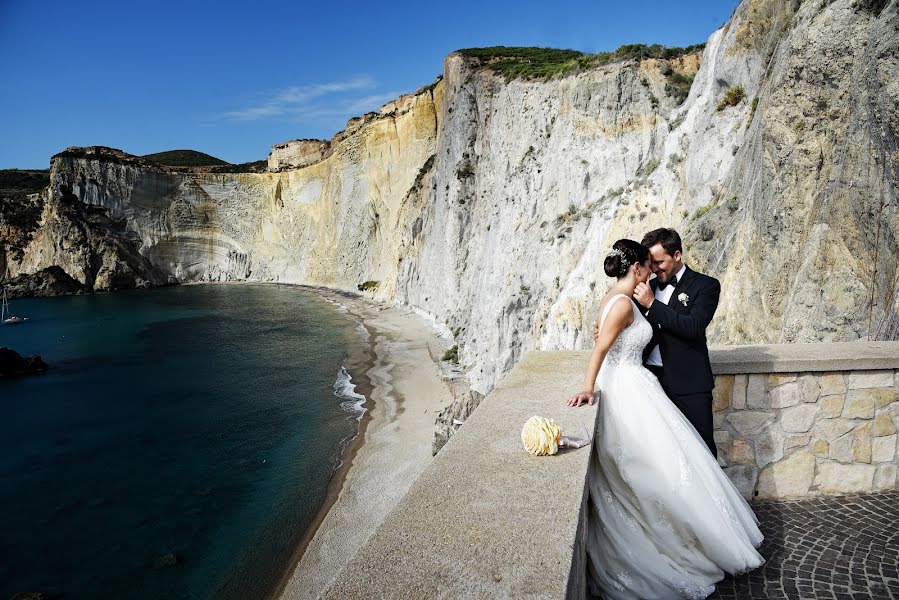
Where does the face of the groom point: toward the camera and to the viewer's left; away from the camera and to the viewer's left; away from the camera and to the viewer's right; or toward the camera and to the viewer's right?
toward the camera and to the viewer's left

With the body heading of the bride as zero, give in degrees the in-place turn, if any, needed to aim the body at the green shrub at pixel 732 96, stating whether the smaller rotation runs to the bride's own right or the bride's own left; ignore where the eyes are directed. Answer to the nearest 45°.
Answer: approximately 90° to the bride's own left

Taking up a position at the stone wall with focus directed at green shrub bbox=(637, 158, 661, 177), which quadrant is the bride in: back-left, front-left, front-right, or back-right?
back-left

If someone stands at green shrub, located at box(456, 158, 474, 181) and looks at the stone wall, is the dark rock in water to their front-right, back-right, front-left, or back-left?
front-right

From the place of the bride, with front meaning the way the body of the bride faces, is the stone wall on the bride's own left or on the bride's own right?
on the bride's own left

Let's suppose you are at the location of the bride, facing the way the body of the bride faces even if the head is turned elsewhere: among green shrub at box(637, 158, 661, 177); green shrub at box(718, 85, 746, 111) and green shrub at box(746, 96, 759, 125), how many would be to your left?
3

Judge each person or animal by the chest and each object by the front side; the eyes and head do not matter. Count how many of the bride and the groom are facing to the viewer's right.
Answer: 1

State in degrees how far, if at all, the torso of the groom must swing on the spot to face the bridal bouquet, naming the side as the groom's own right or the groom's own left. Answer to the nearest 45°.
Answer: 0° — they already face it

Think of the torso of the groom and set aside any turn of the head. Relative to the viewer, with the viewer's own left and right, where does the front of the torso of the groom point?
facing the viewer and to the left of the viewer

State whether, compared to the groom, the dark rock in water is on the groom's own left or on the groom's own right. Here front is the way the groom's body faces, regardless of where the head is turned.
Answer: on the groom's own right

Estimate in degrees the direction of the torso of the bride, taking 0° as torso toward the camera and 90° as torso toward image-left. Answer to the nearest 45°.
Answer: approximately 270°

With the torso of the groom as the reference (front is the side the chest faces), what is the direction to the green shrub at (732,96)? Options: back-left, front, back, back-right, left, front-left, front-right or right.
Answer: back-right
